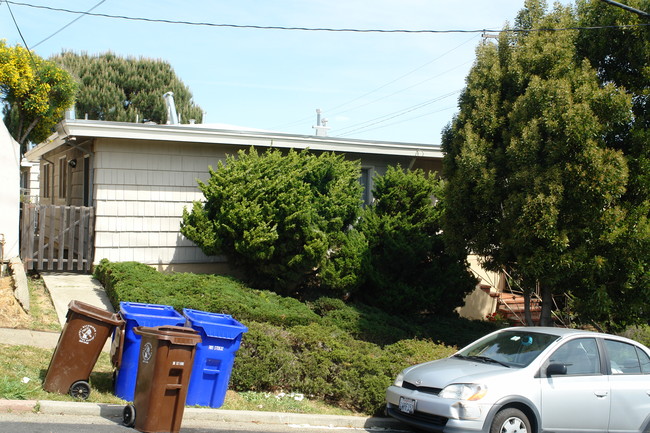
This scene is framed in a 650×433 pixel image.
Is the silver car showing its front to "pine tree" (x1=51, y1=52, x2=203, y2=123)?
no

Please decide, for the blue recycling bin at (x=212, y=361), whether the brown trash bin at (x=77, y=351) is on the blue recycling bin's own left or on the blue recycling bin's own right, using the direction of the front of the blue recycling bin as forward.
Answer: on the blue recycling bin's own right

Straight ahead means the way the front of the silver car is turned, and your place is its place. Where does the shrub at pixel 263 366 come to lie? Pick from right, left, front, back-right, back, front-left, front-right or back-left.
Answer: front-right

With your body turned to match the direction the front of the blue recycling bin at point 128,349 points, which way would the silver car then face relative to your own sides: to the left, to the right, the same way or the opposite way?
to the right

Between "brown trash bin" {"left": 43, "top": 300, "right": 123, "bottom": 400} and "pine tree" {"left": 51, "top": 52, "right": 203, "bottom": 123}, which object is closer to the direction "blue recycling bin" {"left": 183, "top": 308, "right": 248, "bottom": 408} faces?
the brown trash bin

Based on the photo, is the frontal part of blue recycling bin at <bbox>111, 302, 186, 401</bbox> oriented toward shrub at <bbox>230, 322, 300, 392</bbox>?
no

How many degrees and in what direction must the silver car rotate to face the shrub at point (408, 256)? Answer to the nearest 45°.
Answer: approximately 135° to its right

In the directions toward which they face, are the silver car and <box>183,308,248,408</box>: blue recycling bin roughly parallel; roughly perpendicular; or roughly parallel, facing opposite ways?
roughly perpendicular

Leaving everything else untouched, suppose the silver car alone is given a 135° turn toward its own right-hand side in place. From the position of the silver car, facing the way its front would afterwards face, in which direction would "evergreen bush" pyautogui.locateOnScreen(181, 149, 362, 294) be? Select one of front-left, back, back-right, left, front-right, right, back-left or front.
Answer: front-left

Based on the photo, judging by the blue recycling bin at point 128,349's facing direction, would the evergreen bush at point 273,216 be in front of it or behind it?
behind

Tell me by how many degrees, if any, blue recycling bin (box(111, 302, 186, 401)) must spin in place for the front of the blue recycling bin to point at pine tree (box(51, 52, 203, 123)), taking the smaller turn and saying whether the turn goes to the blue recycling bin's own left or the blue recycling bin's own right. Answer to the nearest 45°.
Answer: approximately 180°

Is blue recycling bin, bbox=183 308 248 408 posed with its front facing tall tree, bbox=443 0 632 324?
no

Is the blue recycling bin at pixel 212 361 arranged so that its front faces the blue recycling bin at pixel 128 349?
no

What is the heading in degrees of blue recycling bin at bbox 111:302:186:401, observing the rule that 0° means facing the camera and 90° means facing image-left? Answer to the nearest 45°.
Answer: approximately 0°

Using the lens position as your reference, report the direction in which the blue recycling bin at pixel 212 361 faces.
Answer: facing the viewer

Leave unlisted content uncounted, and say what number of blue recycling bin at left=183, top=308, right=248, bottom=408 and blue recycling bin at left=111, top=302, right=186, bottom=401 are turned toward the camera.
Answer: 2

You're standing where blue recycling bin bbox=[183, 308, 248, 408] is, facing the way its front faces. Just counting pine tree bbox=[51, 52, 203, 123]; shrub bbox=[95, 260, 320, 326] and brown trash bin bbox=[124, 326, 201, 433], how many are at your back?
2

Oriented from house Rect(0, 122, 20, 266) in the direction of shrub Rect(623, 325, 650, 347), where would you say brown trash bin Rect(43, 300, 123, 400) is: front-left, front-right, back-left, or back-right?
front-right

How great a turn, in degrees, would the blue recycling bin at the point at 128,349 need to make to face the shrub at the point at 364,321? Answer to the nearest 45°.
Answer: approximately 135° to its left
